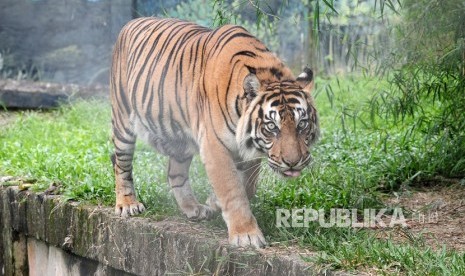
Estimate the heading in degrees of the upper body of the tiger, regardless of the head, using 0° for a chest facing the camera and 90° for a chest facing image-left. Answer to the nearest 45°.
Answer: approximately 315°

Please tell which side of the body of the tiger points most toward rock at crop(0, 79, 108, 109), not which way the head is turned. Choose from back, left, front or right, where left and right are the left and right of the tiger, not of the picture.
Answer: back
